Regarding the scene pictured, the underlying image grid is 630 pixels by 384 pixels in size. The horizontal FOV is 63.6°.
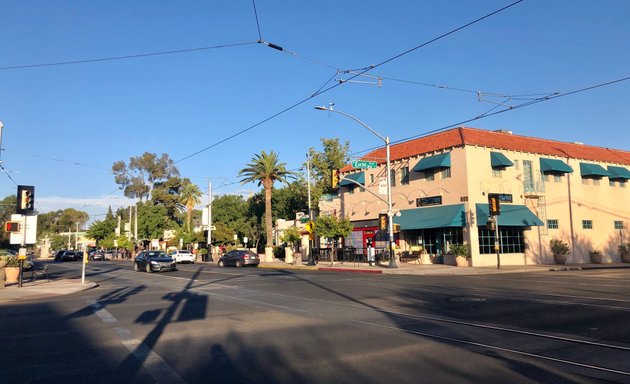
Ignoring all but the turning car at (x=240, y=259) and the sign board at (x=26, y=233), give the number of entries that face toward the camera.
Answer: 1

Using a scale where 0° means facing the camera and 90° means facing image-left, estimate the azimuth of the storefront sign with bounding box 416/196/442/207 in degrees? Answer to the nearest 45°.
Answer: approximately 45°

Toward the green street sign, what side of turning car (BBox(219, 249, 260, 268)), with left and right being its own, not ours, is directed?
back

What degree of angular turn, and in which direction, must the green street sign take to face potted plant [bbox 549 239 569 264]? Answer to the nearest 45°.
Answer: approximately 135° to its left

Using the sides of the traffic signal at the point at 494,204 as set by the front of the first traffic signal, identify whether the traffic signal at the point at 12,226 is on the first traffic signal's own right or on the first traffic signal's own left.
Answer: on the first traffic signal's own right

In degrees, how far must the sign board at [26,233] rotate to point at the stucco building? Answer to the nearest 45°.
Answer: approximately 90° to its left

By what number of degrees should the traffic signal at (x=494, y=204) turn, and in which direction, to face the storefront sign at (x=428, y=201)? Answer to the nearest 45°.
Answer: approximately 135° to its right

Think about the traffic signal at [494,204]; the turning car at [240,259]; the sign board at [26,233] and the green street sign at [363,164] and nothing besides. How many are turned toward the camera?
3

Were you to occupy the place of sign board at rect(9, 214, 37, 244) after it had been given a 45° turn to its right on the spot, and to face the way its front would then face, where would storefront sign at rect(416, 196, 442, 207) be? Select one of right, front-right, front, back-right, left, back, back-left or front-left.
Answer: back-left

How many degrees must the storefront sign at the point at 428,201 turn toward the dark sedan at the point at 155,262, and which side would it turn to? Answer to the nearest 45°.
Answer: approximately 45° to its right

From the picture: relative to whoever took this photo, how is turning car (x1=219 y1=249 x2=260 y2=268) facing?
facing away from the viewer and to the left of the viewer

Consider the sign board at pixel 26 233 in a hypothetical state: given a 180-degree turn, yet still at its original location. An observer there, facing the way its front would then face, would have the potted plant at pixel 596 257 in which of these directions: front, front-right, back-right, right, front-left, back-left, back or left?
right
